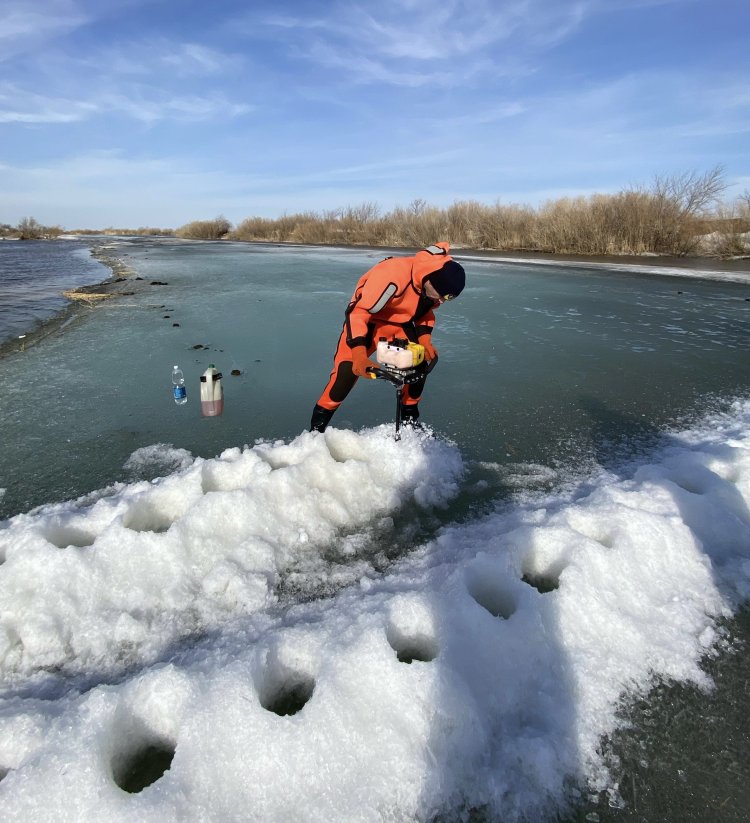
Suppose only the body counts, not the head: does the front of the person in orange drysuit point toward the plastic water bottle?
no

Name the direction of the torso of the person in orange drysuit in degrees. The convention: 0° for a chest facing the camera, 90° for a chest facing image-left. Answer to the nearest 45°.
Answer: approximately 315°
